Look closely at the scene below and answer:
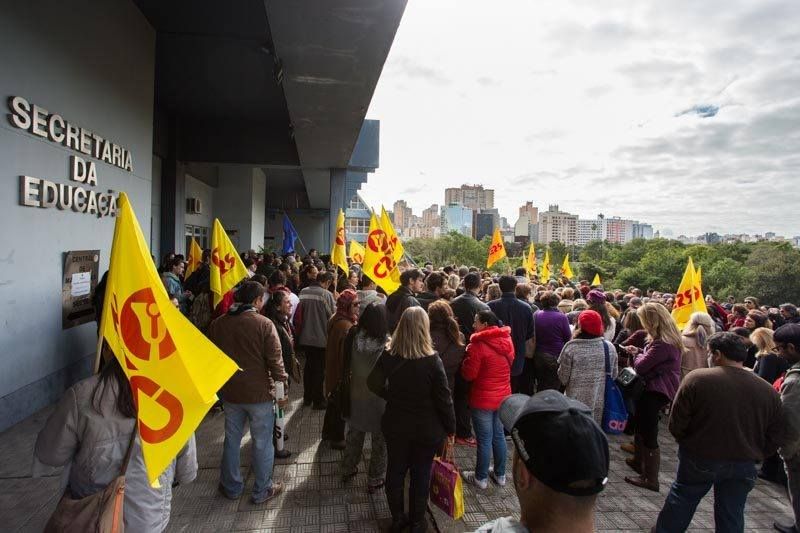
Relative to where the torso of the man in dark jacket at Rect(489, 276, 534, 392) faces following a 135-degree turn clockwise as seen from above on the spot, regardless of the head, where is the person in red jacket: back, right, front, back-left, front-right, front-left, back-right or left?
front-right

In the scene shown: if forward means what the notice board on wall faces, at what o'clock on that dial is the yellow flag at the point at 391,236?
The yellow flag is roughly at 11 o'clock from the notice board on wall.

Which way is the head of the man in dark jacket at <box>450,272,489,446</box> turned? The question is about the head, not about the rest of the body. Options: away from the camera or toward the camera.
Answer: away from the camera

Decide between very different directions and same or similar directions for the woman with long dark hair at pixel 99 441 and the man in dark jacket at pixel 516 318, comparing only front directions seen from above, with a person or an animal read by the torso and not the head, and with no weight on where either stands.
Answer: same or similar directions

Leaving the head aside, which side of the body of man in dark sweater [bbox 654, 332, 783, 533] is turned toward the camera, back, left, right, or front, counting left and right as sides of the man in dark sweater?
back

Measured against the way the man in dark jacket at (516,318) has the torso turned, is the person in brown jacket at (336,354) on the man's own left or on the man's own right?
on the man's own left

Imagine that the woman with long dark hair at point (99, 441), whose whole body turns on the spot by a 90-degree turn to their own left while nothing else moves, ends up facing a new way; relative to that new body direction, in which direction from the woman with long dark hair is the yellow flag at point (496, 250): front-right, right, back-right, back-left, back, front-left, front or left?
right

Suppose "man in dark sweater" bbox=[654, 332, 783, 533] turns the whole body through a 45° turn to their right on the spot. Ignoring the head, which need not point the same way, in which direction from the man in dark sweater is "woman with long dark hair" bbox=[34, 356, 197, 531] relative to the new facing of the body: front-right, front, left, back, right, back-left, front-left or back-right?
back

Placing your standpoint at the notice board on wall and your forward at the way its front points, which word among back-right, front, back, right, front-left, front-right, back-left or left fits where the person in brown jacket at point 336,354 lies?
front

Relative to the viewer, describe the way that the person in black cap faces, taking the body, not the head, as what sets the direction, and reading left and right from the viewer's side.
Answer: facing away from the viewer and to the left of the viewer

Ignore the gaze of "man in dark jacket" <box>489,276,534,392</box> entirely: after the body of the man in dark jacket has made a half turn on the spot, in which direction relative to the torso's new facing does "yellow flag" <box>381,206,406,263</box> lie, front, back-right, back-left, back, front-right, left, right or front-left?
back-right

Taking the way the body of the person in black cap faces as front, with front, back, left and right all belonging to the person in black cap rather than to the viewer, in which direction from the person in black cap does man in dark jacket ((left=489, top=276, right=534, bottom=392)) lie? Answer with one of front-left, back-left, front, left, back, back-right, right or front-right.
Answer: front-right

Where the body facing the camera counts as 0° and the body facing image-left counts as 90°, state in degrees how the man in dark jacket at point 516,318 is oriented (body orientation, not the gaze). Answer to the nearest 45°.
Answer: approximately 180°

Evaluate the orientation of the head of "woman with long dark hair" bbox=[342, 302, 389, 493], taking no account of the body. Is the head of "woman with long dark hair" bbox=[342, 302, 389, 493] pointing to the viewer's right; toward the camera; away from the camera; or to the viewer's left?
away from the camera

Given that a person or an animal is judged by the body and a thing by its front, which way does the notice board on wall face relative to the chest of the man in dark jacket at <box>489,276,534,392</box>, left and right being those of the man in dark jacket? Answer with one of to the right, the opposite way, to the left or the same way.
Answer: to the right

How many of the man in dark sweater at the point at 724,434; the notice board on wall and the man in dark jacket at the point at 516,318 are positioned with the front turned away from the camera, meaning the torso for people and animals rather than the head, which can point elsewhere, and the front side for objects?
2

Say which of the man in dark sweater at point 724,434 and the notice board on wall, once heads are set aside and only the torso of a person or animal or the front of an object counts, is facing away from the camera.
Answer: the man in dark sweater
